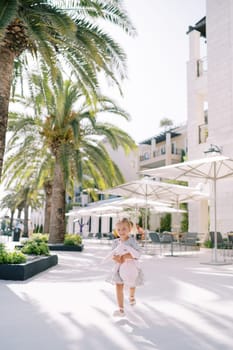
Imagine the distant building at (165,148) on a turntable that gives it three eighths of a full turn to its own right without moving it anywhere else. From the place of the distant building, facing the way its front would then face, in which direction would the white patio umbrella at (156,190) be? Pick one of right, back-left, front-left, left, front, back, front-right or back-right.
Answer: back

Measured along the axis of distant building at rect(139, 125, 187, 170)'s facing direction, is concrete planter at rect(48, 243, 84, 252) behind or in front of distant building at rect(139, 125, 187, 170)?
in front

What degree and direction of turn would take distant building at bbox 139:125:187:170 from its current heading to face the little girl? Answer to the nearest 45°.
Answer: approximately 45° to its left

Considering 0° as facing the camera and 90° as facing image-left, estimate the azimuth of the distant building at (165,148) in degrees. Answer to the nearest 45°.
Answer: approximately 45°

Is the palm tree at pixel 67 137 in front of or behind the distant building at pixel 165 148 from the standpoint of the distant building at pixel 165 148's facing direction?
in front

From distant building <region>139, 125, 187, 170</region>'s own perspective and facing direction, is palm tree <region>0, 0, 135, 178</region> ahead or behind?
ahead

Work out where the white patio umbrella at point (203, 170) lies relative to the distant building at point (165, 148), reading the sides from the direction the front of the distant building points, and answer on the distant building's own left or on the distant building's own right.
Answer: on the distant building's own left

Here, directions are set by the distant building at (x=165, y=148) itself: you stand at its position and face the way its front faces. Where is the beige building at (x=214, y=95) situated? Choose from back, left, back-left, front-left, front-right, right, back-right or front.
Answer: front-left
